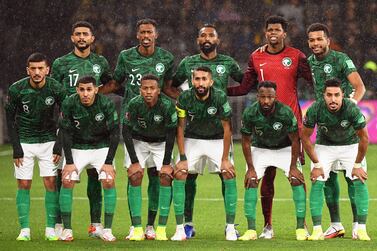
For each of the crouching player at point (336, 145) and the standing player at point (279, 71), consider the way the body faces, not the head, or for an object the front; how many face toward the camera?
2

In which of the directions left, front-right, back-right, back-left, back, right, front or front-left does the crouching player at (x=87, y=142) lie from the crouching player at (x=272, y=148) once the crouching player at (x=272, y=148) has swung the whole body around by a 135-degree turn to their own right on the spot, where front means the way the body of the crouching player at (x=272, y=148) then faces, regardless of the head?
front-left

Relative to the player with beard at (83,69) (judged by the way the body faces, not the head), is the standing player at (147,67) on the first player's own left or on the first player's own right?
on the first player's own left

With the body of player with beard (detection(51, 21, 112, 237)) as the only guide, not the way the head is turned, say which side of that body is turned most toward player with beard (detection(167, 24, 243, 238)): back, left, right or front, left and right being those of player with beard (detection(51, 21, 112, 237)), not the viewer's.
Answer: left

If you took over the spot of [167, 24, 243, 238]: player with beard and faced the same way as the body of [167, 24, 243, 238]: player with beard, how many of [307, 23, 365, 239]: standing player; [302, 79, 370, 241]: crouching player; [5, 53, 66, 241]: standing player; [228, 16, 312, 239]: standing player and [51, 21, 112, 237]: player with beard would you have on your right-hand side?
2

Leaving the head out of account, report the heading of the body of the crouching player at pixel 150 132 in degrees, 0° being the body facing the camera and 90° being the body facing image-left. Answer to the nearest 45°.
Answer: approximately 0°

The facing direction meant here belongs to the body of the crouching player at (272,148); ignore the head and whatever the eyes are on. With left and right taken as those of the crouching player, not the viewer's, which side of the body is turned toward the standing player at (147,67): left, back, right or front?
right

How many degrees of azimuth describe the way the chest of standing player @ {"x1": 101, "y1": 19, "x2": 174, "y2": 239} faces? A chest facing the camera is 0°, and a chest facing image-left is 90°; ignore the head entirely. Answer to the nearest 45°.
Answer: approximately 0°
